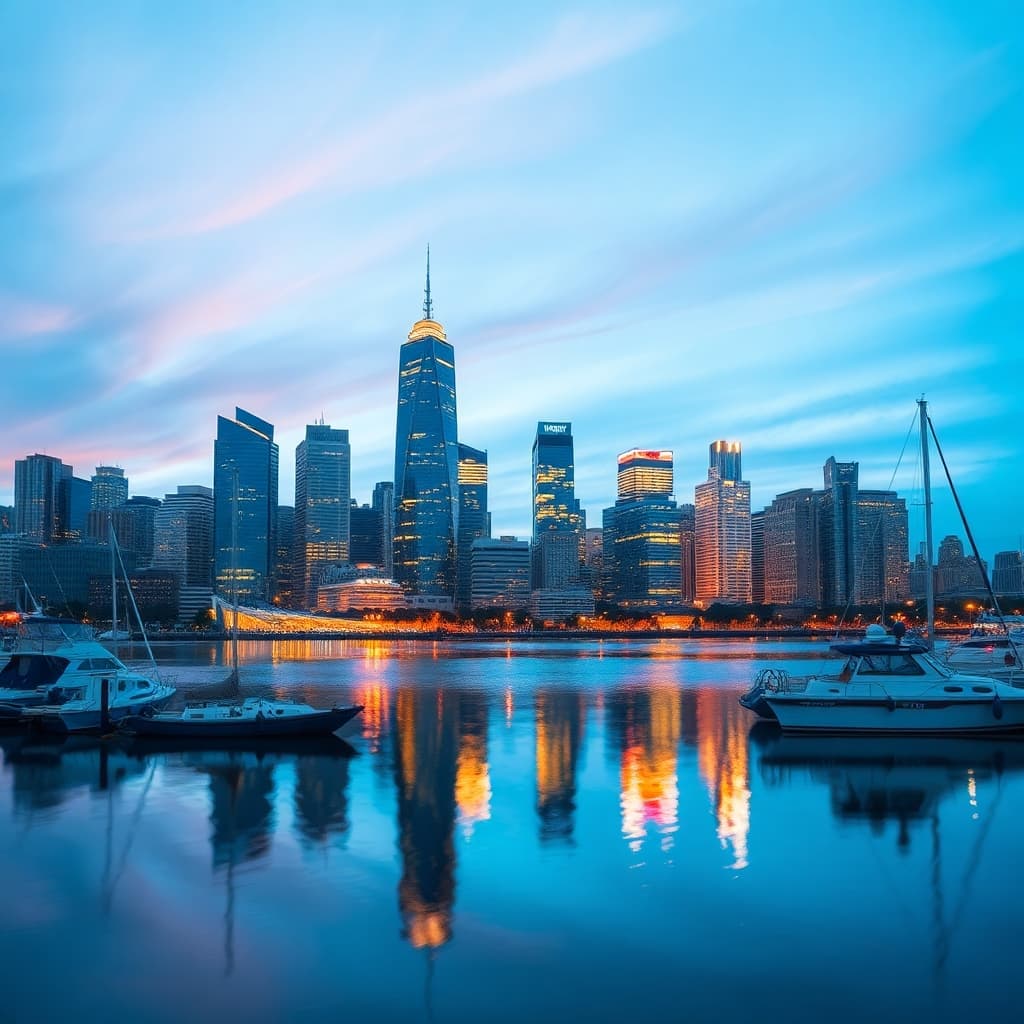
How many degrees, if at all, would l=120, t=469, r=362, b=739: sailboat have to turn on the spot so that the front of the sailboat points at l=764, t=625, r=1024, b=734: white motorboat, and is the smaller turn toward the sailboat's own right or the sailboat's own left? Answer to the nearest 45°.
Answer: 0° — it already faces it

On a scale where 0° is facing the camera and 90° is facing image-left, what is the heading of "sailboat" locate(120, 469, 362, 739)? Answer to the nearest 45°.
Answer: approximately 270°
